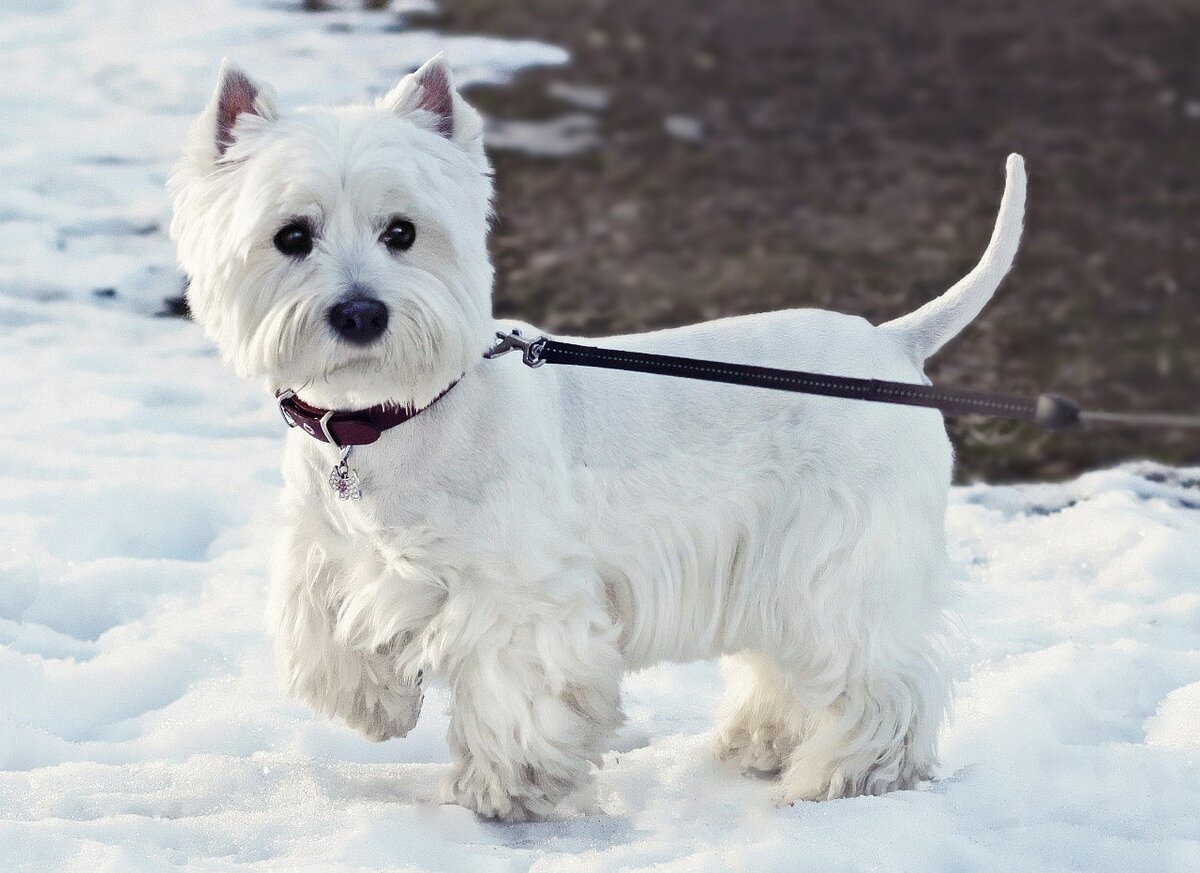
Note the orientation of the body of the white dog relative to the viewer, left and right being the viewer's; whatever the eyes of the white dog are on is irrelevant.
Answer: facing the viewer and to the left of the viewer
